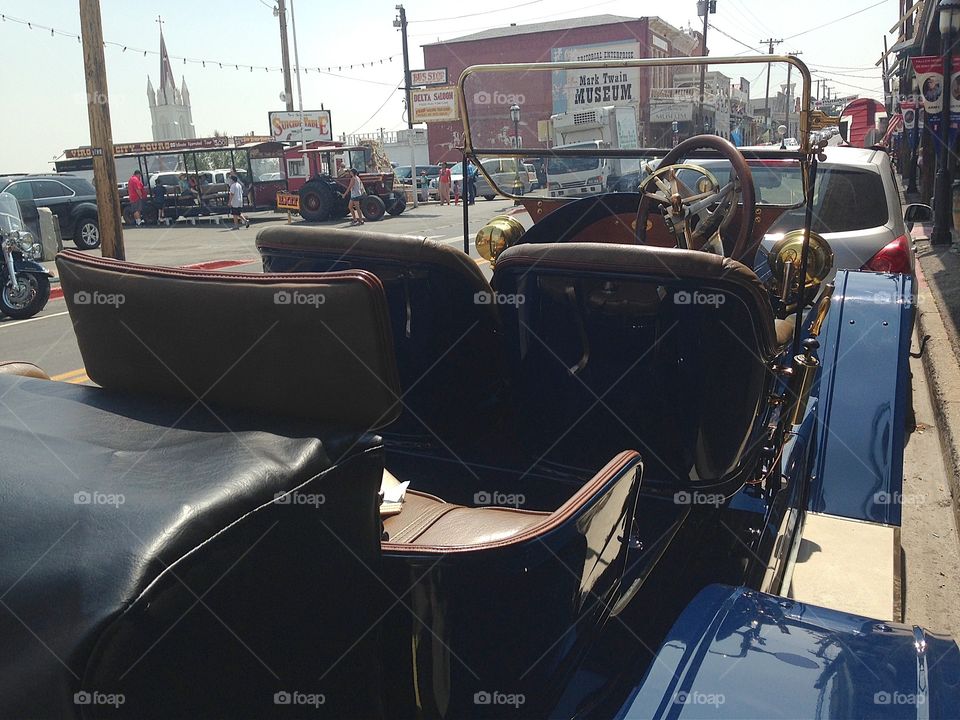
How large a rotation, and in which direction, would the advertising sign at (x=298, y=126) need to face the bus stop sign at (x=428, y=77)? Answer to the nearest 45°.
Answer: approximately 90° to its left

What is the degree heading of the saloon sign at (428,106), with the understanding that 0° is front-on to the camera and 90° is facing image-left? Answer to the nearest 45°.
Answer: approximately 0°

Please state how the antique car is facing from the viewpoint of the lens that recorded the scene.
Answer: facing away from the viewer and to the right of the viewer

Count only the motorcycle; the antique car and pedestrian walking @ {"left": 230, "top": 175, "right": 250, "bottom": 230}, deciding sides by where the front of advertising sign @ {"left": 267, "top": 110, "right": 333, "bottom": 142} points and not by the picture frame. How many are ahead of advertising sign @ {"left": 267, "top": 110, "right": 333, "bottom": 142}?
3

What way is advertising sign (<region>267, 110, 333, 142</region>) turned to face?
toward the camera

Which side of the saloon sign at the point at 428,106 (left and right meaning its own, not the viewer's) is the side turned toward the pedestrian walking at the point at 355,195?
front

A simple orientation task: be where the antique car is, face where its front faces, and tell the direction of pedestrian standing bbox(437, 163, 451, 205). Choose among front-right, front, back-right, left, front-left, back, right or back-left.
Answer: front-left

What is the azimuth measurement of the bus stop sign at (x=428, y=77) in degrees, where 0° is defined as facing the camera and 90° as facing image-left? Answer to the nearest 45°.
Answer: approximately 0°

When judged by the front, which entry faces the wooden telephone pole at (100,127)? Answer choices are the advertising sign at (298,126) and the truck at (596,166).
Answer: the advertising sign

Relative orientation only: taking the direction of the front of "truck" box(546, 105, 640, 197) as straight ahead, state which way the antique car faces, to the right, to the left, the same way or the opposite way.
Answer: the opposite way

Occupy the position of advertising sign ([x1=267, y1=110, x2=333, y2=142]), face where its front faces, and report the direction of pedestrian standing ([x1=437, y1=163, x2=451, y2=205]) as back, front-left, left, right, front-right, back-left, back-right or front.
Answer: front-left

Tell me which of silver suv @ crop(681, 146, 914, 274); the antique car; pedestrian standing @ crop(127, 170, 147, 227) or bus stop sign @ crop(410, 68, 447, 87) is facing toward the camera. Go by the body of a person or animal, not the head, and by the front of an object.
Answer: the bus stop sign
